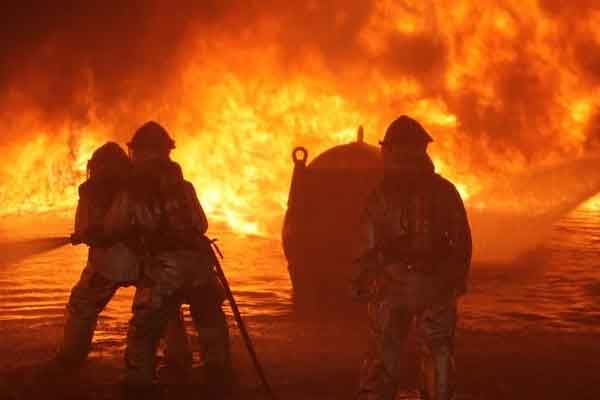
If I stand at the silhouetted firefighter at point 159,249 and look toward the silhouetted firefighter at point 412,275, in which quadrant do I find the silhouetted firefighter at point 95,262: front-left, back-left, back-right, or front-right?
back-left

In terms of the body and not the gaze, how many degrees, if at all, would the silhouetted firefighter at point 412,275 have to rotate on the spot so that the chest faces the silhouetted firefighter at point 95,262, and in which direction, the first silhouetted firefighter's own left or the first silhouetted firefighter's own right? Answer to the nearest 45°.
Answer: approximately 90° to the first silhouetted firefighter's own left

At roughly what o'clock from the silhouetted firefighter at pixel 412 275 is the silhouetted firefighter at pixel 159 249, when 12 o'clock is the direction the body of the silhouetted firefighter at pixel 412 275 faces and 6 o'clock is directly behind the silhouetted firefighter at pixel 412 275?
the silhouetted firefighter at pixel 159 249 is roughly at 9 o'clock from the silhouetted firefighter at pixel 412 275.

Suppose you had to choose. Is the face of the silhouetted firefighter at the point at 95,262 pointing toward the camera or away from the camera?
away from the camera

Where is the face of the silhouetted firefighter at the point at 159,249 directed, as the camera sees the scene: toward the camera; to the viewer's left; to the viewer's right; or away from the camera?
away from the camera

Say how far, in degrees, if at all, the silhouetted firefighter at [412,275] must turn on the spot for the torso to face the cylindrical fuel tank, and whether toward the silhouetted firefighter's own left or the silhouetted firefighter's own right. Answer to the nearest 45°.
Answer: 0° — they already face it

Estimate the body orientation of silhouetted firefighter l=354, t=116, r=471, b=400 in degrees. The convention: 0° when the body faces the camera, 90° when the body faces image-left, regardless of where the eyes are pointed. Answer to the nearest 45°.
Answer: approximately 180°
